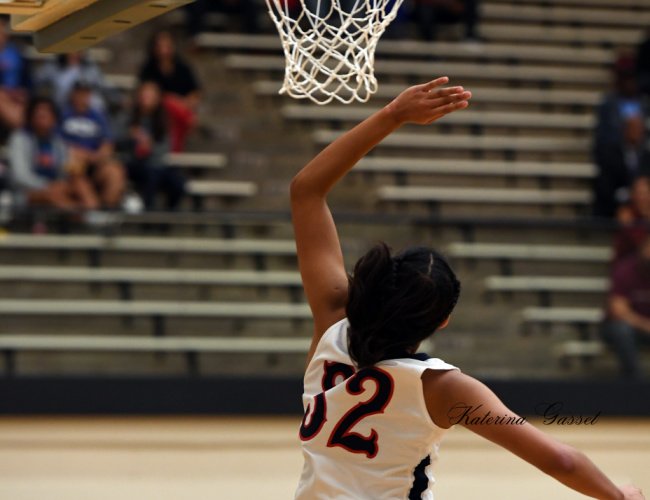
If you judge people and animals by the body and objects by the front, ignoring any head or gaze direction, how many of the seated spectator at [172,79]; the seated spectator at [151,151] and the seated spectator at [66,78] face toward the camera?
3

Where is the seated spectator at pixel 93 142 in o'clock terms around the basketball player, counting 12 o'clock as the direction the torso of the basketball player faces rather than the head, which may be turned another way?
The seated spectator is roughly at 10 o'clock from the basketball player.

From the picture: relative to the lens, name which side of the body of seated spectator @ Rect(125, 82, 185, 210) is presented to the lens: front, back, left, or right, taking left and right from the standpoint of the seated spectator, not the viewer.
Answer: front

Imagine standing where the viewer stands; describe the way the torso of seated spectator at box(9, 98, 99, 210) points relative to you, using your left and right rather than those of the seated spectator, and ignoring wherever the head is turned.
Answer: facing the viewer and to the right of the viewer

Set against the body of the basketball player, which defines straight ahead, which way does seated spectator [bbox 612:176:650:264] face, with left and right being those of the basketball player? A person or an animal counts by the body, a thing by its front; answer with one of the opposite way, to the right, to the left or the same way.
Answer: the opposite way

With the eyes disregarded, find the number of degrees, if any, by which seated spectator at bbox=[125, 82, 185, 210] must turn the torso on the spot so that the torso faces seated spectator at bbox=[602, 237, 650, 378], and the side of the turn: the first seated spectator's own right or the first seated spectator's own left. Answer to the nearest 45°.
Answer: approximately 45° to the first seated spectator's own left

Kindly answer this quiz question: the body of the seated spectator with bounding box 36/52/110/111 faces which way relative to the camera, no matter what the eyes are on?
toward the camera

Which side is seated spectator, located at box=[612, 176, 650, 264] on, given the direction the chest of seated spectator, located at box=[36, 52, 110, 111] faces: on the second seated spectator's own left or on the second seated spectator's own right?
on the second seated spectator's own left

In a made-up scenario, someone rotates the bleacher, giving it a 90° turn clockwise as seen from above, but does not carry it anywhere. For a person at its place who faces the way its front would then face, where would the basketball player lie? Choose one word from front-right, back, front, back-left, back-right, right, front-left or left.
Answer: left

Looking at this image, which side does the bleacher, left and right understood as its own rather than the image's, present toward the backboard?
front

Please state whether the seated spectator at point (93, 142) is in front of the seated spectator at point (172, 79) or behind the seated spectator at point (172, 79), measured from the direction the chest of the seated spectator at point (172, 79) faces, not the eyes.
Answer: in front

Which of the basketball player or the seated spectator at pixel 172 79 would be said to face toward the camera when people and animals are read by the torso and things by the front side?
the seated spectator

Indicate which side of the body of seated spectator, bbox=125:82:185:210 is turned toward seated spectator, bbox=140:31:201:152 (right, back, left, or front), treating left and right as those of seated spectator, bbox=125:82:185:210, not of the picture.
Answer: back
